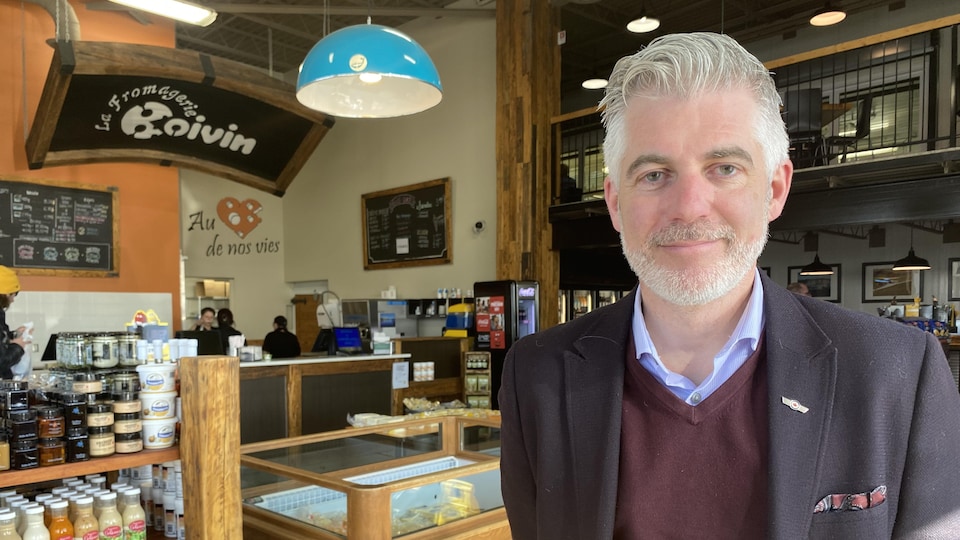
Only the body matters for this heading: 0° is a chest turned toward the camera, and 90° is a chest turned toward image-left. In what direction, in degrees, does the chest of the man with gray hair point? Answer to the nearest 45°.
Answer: approximately 0°

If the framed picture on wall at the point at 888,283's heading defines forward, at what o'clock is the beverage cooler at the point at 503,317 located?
The beverage cooler is roughly at 1 o'clock from the framed picture on wall.

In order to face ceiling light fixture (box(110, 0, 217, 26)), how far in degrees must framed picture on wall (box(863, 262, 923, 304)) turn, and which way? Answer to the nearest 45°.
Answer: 0° — it already faces it

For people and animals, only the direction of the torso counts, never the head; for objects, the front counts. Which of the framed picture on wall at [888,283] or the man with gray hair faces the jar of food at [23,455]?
the framed picture on wall

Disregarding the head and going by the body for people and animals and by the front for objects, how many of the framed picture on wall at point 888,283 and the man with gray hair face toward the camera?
2

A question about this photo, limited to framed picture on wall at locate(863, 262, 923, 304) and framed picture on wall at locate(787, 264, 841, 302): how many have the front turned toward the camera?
2

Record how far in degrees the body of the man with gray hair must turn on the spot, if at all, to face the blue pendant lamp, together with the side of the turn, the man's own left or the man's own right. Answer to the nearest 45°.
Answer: approximately 135° to the man's own right

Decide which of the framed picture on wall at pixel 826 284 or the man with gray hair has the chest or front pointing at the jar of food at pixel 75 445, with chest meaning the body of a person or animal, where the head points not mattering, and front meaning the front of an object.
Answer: the framed picture on wall

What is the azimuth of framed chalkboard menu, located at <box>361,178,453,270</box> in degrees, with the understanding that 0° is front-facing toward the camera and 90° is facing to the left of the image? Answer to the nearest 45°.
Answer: approximately 45°

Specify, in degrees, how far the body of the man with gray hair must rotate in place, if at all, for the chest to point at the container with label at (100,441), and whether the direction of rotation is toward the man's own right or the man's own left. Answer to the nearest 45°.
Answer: approximately 90° to the man's own right

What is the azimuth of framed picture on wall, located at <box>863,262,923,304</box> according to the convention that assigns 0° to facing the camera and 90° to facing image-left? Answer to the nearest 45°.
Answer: approximately 0°
